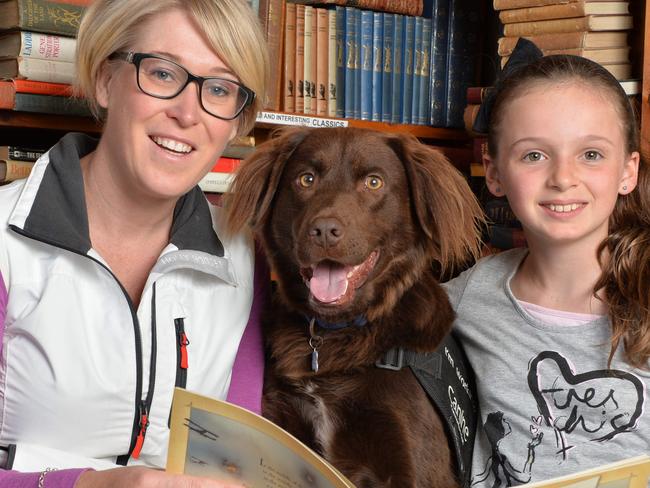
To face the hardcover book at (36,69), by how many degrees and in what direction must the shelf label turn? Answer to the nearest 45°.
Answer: approximately 45° to its right

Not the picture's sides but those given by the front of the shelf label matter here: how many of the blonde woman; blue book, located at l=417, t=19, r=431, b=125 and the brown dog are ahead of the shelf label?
2

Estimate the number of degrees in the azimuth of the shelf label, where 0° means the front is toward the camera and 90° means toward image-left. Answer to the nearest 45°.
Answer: approximately 0°

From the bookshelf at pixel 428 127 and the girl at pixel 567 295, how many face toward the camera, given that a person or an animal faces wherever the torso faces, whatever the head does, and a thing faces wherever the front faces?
2

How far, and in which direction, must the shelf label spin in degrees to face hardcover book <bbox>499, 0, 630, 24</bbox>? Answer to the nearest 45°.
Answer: approximately 90° to its left

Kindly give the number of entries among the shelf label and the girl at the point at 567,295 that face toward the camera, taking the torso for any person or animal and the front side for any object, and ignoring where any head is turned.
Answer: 2

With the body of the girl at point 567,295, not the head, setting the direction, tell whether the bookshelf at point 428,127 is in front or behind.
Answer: behind
